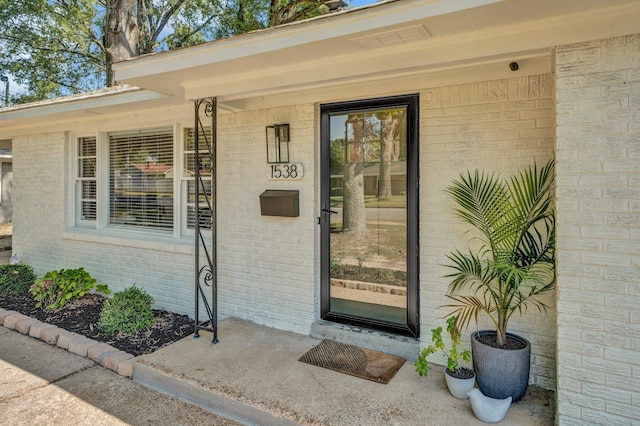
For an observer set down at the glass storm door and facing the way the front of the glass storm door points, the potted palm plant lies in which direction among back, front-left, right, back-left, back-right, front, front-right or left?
left

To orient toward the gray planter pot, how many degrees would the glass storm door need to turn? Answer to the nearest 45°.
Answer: approximately 90° to its left

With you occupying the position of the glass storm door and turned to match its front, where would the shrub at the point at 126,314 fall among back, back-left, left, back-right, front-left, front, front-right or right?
front-right

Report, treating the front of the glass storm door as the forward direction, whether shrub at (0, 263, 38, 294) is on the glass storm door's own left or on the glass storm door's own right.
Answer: on the glass storm door's own right

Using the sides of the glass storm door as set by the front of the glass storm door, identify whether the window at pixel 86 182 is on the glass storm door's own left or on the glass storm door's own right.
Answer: on the glass storm door's own right

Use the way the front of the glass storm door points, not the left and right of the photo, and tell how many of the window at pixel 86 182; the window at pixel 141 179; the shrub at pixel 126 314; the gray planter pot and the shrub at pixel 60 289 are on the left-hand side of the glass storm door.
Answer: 1

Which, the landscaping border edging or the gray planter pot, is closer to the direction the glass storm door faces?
the landscaping border edging

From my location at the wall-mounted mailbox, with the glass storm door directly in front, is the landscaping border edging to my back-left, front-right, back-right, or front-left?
back-right

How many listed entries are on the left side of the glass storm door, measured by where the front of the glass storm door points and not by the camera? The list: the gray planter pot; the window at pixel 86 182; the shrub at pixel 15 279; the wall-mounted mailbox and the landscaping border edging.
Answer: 1
